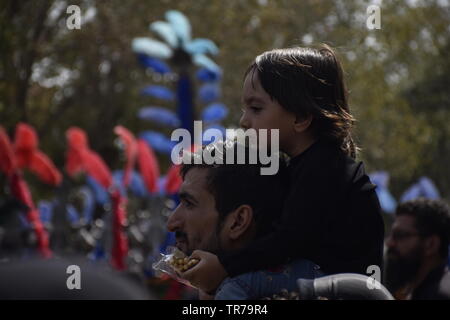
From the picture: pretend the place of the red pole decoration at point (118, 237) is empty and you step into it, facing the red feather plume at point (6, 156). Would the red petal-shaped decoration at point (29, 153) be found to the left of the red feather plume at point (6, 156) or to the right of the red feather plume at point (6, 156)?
right

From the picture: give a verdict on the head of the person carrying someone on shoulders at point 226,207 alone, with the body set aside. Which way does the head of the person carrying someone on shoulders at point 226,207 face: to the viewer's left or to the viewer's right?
to the viewer's left

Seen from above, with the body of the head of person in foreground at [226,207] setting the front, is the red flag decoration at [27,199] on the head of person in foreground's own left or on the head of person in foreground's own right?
on the head of person in foreground's own right

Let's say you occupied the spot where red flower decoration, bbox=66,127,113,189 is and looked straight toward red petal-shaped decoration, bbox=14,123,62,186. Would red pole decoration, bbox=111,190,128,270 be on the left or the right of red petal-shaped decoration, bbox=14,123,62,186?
left

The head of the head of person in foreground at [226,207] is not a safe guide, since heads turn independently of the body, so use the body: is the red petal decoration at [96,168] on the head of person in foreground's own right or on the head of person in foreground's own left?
on the head of person in foreground's own right

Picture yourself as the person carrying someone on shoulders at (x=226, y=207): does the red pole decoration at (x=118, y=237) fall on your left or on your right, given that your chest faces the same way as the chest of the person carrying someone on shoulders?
on your right

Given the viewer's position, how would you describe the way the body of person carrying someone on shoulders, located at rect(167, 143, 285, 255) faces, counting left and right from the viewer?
facing to the left of the viewer

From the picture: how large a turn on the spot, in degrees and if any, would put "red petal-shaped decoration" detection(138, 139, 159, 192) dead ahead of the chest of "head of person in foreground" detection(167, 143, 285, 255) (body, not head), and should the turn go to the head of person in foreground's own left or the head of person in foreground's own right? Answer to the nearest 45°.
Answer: approximately 90° to the head of person in foreground's own right
